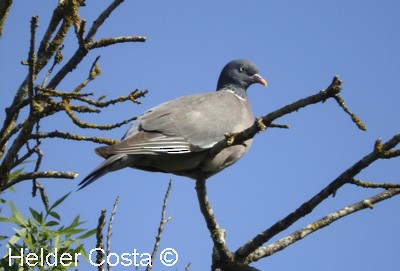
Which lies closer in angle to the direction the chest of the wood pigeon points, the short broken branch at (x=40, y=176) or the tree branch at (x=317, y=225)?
the tree branch

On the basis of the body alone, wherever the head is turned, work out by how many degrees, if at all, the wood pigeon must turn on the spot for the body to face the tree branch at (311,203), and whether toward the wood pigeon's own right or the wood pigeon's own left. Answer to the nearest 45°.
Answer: approximately 45° to the wood pigeon's own right

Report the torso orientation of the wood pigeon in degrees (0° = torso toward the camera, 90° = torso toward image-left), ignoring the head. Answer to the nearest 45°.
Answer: approximately 270°

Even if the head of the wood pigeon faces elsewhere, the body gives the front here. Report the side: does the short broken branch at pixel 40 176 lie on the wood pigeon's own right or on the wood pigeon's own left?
on the wood pigeon's own right
